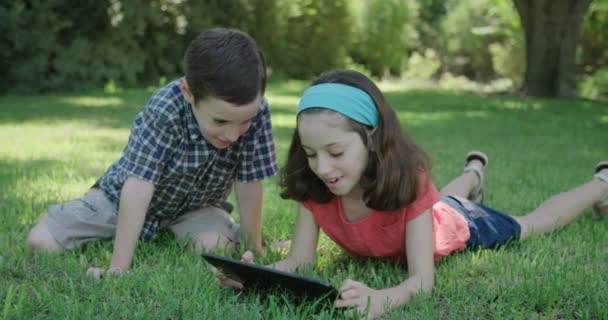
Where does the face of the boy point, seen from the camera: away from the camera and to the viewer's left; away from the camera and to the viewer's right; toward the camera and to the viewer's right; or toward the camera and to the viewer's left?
toward the camera and to the viewer's right

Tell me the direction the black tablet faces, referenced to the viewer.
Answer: facing away from the viewer and to the right of the viewer

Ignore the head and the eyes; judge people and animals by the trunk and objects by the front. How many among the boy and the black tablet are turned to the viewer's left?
0

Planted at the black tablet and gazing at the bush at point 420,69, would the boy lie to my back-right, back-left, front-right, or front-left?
front-left

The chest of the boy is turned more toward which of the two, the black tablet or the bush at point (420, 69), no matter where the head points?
the black tablet

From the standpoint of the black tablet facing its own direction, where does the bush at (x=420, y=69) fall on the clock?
The bush is roughly at 11 o'clock from the black tablet.

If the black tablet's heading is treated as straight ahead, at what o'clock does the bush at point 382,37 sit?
The bush is roughly at 11 o'clock from the black tablet.

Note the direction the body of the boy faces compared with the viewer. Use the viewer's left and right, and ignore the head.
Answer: facing the viewer and to the right of the viewer

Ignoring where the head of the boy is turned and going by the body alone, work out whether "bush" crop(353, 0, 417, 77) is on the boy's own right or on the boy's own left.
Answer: on the boy's own left
